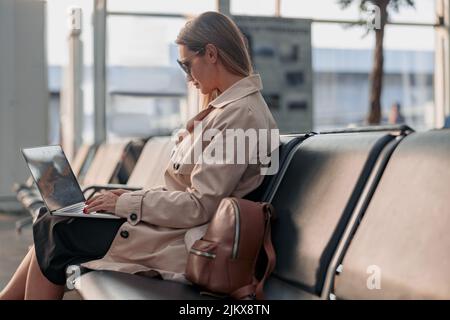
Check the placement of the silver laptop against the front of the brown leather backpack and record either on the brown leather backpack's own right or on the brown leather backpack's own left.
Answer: on the brown leather backpack's own right

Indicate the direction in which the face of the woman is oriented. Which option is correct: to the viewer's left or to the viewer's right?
to the viewer's left

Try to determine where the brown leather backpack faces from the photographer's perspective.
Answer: facing the viewer and to the left of the viewer

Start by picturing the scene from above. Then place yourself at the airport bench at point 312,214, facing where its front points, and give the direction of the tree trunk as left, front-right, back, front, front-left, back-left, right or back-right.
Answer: back-right

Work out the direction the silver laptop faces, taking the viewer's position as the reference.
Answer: facing the viewer and to the right of the viewer

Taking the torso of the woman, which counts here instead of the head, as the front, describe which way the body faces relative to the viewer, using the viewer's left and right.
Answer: facing to the left of the viewer
